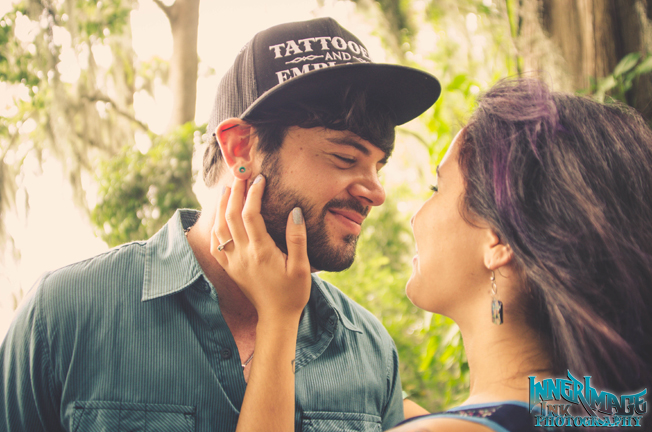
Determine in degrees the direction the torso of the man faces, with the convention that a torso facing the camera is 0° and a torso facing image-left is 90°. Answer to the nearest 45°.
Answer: approximately 315°

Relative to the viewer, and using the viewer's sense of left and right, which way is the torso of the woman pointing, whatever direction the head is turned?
facing away from the viewer and to the left of the viewer

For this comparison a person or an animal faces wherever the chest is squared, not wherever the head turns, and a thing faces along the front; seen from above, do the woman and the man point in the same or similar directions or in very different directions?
very different directions

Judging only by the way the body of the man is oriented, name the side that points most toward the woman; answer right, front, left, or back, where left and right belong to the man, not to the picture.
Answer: front
